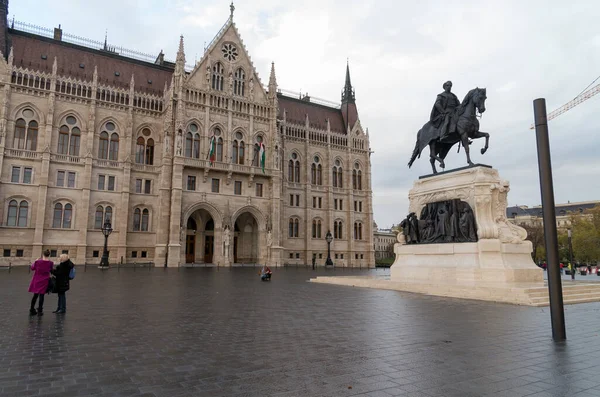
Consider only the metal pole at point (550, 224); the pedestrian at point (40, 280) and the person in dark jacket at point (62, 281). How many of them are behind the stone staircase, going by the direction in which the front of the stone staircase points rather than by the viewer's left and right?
0

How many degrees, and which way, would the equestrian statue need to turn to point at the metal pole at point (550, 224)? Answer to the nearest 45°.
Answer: approximately 45° to its right

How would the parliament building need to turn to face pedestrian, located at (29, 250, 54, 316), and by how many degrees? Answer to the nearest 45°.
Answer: approximately 45° to its right

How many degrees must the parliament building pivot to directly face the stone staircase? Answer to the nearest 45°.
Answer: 0° — it already faces it

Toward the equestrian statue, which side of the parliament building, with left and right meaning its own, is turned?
front

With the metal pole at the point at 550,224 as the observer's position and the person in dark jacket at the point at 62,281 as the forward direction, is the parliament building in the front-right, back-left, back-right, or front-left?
front-right

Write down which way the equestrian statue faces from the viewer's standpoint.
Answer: facing the viewer and to the right of the viewer

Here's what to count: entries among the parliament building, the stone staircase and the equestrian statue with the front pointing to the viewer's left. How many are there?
0

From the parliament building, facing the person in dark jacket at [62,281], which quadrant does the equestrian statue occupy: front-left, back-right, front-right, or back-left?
front-left

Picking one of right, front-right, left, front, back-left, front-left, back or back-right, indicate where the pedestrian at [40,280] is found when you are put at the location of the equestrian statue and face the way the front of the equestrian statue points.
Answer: right

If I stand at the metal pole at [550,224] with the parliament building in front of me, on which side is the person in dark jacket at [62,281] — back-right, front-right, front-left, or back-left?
front-left

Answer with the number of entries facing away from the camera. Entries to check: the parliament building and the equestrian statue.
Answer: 0

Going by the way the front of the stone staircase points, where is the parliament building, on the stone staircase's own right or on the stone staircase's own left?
on the stone staircase's own right

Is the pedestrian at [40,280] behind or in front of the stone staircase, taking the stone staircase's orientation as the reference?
in front

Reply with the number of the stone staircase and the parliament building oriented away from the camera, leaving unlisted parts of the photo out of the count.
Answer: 0

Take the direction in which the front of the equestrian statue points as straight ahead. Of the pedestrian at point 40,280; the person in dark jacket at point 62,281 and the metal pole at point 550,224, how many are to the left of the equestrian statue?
0

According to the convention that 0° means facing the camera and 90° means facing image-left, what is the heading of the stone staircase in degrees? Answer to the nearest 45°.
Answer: approximately 0°

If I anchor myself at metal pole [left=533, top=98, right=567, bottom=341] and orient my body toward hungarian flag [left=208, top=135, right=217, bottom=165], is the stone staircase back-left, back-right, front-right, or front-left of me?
front-right
